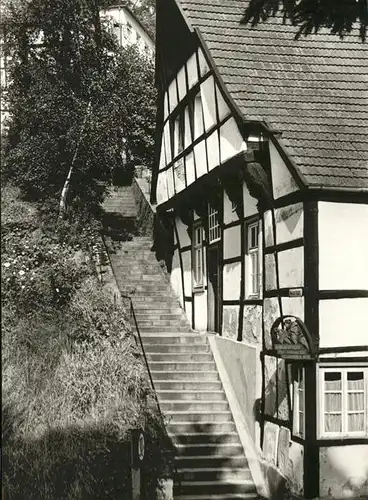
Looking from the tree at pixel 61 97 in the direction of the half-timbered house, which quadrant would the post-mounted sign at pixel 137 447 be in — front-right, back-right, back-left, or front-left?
front-right

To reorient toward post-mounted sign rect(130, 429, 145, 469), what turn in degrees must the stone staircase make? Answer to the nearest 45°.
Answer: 0° — it already faces it

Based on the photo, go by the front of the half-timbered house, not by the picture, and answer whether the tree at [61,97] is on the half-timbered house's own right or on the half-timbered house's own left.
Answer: on the half-timbered house's own right

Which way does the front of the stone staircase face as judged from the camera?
facing the viewer

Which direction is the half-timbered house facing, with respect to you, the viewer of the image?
facing the viewer and to the left of the viewer
